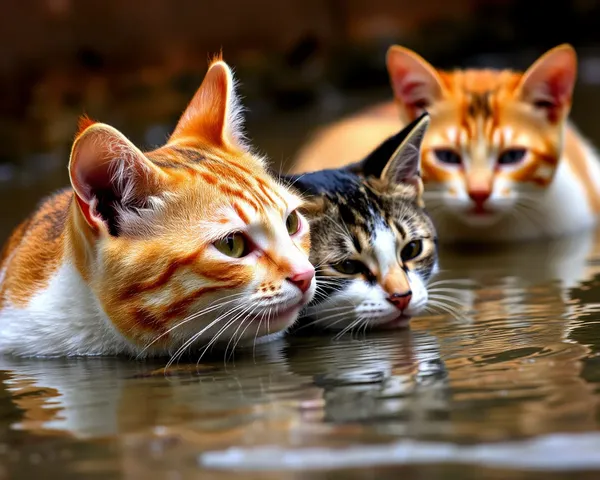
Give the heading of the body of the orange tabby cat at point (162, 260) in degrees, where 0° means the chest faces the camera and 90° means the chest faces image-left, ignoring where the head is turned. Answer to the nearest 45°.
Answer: approximately 315°

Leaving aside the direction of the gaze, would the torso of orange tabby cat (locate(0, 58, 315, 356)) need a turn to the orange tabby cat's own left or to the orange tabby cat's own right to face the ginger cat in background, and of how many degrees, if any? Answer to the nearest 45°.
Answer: approximately 90° to the orange tabby cat's own left
